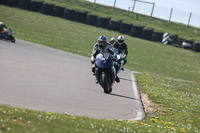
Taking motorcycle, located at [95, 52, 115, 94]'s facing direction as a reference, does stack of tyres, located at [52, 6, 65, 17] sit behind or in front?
behind

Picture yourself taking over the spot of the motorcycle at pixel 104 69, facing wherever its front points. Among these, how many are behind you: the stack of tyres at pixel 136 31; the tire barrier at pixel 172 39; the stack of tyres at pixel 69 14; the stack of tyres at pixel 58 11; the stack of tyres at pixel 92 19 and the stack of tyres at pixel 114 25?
6

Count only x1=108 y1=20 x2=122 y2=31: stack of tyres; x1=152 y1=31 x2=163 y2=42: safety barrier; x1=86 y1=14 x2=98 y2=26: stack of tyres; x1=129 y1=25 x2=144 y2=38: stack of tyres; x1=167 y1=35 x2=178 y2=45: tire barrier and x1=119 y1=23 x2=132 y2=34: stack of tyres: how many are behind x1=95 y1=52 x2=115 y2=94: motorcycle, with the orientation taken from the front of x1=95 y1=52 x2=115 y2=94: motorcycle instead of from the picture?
6

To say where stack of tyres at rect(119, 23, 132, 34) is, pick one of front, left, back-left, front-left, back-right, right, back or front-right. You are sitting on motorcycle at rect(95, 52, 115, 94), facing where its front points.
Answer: back

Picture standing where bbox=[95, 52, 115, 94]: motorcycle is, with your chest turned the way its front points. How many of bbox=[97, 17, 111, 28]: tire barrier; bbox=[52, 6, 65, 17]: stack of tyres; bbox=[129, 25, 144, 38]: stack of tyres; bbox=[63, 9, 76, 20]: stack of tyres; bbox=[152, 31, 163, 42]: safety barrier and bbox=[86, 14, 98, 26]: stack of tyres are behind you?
6

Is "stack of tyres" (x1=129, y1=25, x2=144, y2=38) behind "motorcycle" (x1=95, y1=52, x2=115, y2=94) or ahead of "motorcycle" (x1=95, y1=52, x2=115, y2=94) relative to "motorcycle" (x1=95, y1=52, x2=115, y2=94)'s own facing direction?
behind

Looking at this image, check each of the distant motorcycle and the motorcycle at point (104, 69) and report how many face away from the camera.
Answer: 0

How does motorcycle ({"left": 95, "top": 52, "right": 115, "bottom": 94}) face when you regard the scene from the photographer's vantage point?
facing the viewer

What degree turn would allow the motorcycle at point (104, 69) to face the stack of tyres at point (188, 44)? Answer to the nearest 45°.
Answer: approximately 180°
